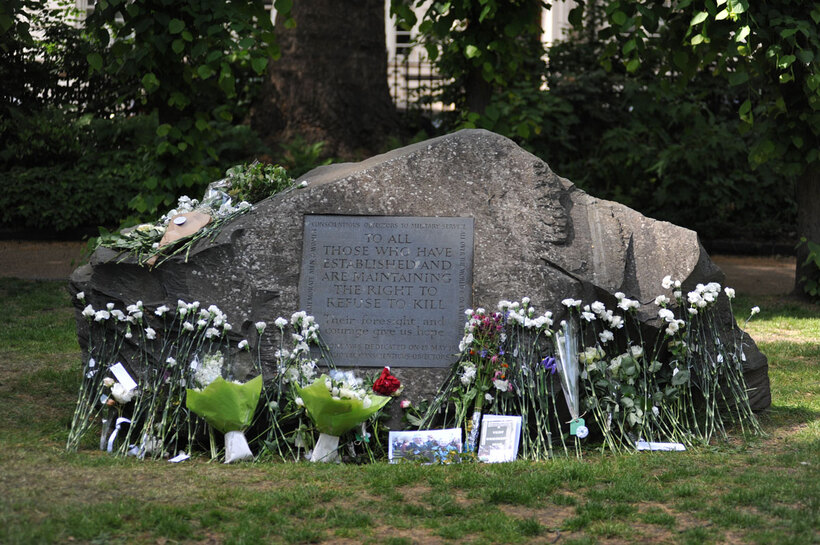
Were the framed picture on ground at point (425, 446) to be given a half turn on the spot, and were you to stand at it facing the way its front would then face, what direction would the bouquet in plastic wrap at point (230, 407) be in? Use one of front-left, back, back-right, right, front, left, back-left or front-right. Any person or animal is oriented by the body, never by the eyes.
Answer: left

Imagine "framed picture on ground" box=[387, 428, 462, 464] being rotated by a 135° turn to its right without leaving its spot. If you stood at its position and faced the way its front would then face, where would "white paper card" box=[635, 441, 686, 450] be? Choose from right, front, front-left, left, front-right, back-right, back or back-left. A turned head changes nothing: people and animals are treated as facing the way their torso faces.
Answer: back-right

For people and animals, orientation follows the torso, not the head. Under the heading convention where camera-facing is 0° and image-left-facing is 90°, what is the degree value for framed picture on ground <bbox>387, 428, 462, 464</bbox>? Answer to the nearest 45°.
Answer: approximately 0°

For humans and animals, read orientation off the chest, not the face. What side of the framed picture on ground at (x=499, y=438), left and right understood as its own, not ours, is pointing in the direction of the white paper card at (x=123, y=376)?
right

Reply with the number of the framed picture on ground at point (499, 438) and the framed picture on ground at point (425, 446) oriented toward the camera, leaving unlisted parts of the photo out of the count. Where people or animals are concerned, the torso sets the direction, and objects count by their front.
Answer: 2

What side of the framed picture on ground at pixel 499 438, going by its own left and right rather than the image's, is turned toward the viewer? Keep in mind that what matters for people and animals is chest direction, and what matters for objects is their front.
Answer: front

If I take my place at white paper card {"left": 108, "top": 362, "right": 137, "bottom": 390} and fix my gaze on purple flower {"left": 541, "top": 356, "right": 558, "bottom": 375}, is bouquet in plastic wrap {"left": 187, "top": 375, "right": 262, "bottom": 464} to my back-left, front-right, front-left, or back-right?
front-right

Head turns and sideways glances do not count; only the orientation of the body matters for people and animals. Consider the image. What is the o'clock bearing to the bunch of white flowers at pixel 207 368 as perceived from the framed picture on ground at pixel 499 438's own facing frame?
The bunch of white flowers is roughly at 3 o'clock from the framed picture on ground.

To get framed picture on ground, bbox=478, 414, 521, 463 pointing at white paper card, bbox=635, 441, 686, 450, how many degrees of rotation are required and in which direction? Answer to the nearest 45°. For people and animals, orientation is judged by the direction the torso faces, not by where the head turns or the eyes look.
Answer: approximately 90° to its left

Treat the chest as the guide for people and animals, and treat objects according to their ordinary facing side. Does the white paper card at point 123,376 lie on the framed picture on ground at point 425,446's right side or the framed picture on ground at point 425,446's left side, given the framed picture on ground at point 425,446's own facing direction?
on its right

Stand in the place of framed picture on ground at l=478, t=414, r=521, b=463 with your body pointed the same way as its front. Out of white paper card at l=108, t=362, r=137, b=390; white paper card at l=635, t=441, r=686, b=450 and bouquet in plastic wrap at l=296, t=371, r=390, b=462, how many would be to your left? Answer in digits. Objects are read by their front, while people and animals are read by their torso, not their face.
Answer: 1
